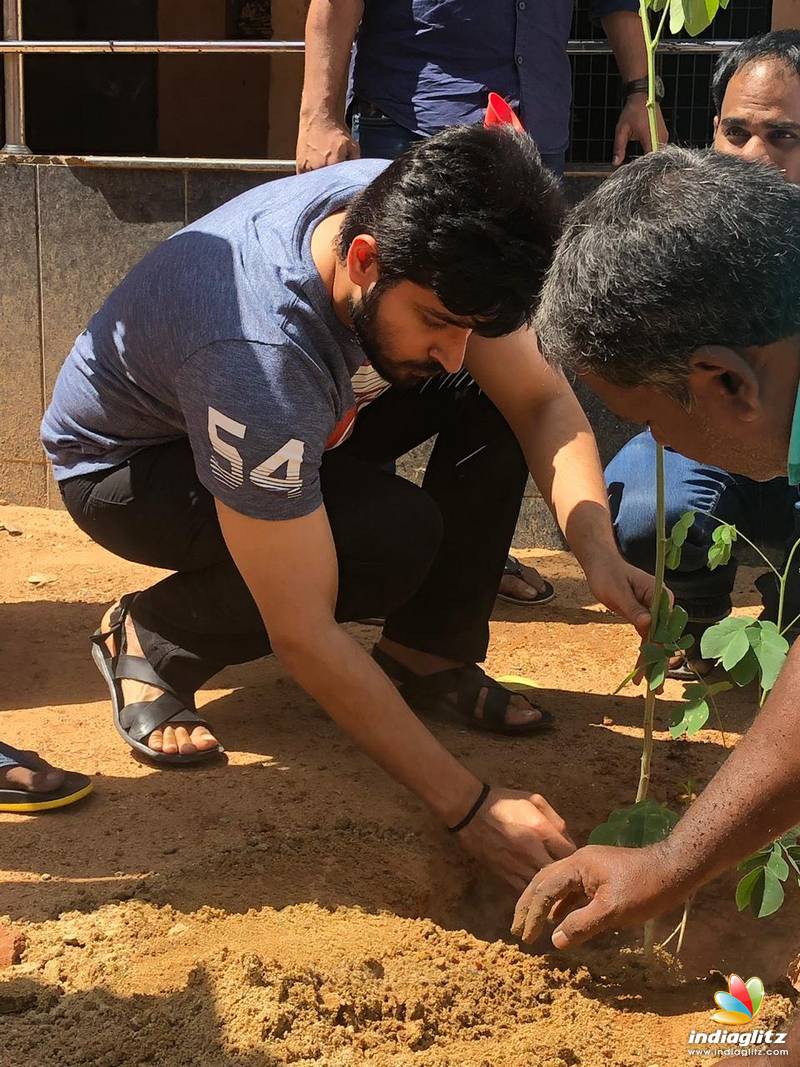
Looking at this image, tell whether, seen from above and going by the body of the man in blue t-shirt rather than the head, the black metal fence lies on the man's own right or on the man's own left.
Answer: on the man's own left

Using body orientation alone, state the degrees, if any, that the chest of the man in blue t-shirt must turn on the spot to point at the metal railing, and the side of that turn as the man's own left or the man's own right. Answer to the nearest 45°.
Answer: approximately 135° to the man's own left

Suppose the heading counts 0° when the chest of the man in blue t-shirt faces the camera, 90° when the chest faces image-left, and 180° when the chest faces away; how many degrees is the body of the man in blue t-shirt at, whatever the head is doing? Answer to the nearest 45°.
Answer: approximately 315°

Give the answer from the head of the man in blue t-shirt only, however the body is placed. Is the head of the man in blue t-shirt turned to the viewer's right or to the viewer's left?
to the viewer's right
